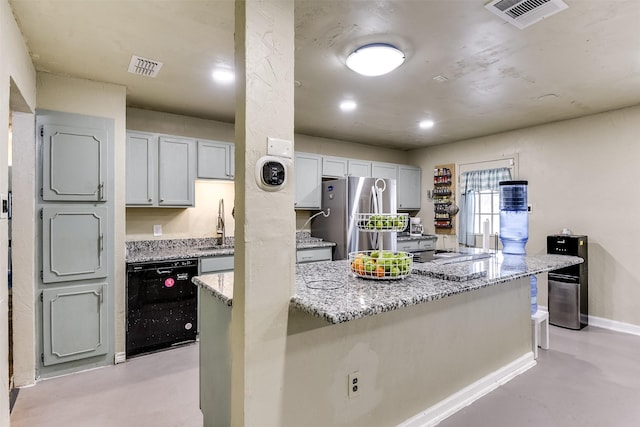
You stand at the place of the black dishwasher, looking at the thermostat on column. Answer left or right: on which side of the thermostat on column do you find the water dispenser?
left

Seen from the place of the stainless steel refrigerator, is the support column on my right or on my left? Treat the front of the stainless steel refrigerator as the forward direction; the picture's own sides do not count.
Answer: on my right

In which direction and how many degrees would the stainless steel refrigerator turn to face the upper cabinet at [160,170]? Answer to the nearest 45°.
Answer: approximately 90° to its right

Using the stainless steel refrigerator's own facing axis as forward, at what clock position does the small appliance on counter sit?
The small appliance on counter is roughly at 9 o'clock from the stainless steel refrigerator.

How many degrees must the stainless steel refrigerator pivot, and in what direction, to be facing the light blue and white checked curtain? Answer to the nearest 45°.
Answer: approximately 90° to its left

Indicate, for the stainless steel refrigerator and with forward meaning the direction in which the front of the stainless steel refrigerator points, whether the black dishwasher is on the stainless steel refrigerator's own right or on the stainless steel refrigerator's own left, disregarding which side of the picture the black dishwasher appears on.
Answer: on the stainless steel refrigerator's own right

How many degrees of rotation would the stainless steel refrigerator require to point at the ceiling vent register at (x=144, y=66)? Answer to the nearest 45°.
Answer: approximately 90° to its right

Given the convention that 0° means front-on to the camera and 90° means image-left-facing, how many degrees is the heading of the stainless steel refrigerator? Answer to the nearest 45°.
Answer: approximately 315°
